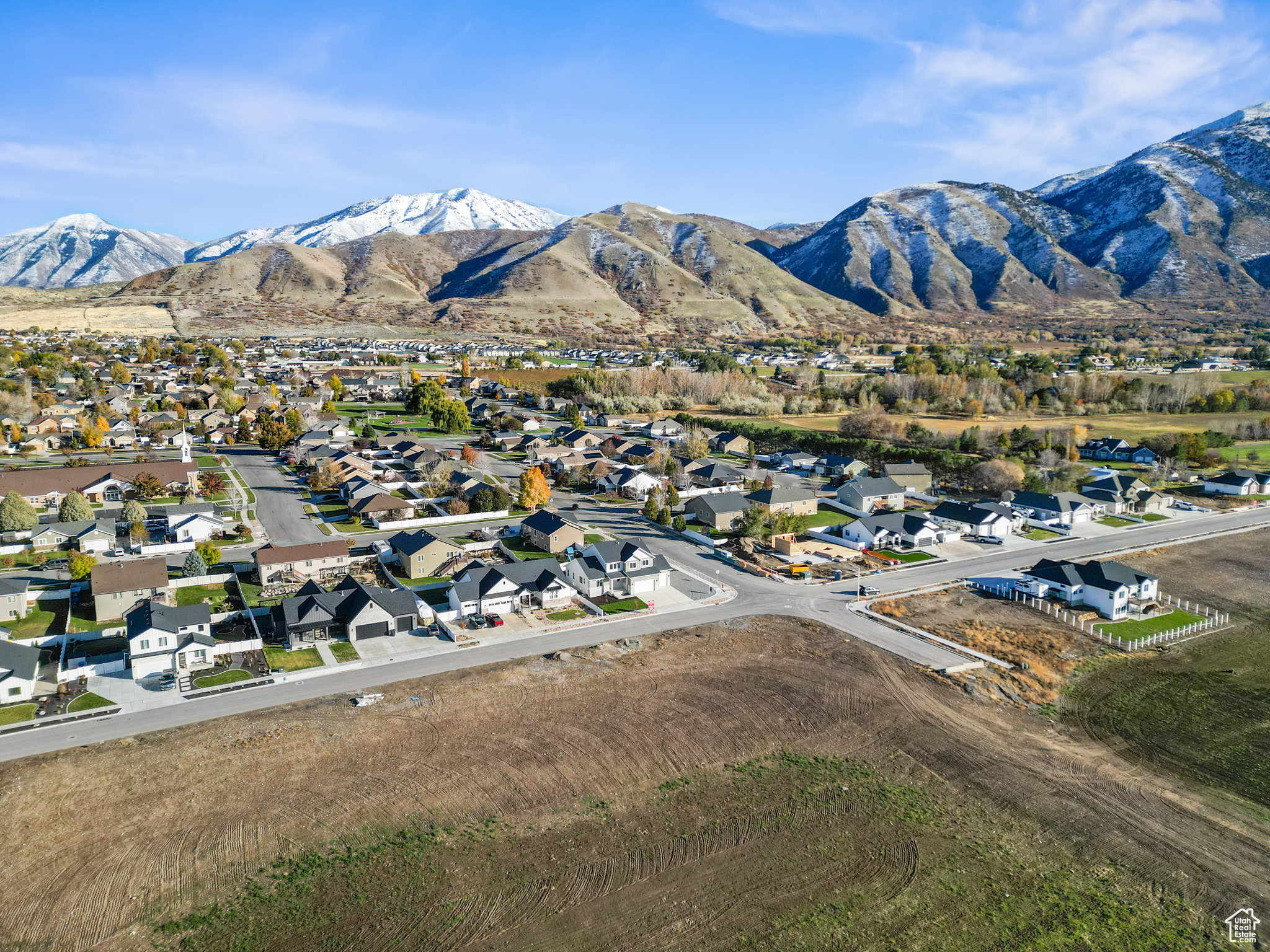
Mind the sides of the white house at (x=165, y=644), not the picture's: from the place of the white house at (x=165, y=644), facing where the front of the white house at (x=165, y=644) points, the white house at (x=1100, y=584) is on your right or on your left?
on your left

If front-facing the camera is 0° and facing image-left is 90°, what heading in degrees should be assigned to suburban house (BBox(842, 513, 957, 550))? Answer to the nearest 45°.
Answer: approximately 315°

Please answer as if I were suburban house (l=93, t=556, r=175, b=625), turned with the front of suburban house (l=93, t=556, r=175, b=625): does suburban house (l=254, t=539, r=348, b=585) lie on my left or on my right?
on my right

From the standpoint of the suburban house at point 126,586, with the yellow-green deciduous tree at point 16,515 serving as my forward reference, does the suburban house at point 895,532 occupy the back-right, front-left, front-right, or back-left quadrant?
back-right

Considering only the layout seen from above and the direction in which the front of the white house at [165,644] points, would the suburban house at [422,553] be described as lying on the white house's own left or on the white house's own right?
on the white house's own left

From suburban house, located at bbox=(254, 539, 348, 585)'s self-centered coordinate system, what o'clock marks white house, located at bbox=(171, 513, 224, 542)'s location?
The white house is roughly at 11 o'clock from the suburban house.

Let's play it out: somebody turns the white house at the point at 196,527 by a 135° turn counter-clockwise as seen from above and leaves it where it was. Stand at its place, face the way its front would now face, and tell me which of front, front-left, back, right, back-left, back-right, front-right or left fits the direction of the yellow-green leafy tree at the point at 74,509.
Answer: left

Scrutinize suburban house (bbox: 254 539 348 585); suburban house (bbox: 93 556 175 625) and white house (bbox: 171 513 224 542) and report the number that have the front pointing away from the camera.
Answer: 2

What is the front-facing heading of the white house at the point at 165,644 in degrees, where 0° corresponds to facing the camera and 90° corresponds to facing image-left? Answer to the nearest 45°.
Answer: approximately 0°
